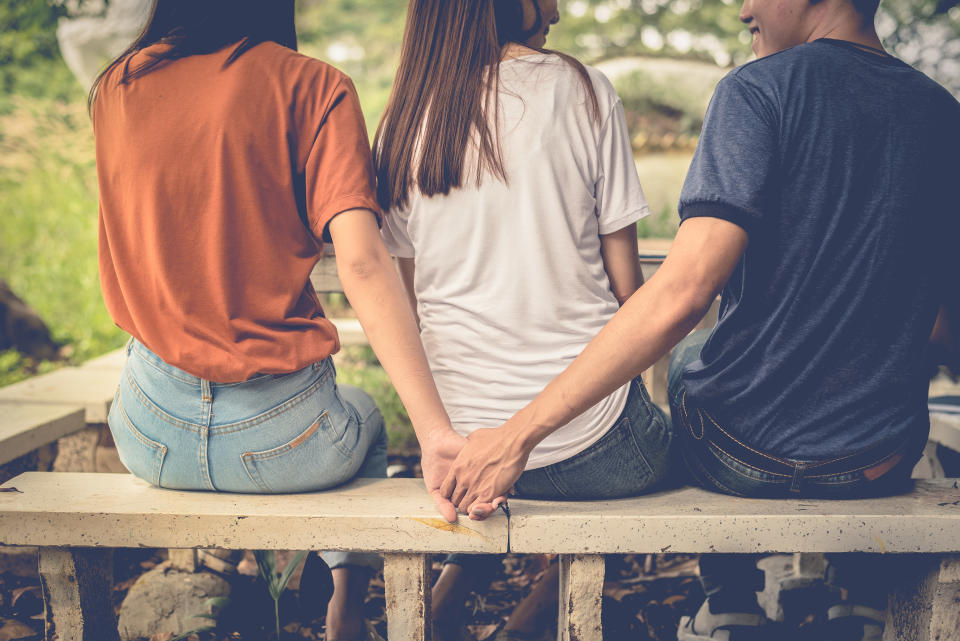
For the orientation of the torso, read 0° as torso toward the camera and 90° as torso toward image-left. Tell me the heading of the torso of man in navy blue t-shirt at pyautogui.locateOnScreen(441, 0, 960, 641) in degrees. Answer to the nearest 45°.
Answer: approximately 180°

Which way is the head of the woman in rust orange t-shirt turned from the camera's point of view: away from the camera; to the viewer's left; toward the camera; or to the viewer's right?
away from the camera

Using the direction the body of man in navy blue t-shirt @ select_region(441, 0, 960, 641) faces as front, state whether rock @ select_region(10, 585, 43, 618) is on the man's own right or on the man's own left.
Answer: on the man's own left

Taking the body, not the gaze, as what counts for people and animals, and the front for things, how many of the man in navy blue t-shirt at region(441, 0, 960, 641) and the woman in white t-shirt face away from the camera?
2

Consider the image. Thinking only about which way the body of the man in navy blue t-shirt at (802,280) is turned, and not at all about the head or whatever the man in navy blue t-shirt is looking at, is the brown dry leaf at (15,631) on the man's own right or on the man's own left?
on the man's own left

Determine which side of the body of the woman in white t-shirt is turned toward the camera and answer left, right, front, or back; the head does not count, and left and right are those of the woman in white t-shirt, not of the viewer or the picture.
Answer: back

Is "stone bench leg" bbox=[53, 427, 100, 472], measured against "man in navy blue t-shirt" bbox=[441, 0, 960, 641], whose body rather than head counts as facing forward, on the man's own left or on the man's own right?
on the man's own left

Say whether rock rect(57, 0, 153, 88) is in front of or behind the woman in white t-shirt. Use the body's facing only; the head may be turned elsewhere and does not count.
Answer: in front
